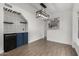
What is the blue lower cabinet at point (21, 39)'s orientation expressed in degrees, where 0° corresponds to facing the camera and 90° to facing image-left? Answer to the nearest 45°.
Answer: approximately 315°
